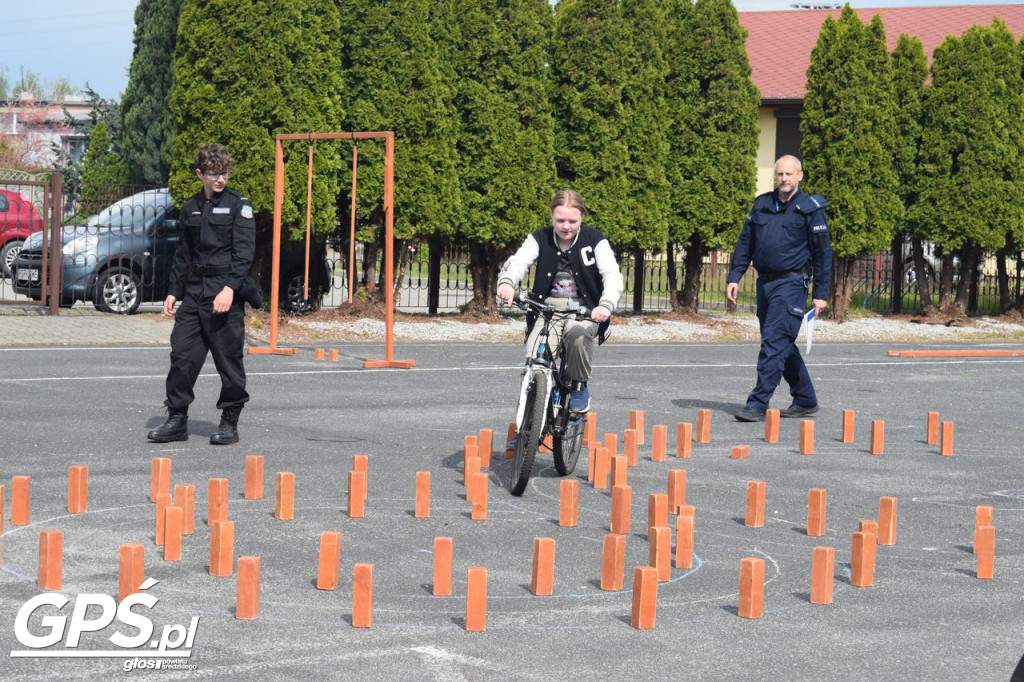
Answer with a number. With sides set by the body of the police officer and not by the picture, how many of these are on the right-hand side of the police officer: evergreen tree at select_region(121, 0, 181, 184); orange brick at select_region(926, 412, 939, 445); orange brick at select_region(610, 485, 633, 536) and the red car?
2

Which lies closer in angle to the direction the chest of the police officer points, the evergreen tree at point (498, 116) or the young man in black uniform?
the young man in black uniform

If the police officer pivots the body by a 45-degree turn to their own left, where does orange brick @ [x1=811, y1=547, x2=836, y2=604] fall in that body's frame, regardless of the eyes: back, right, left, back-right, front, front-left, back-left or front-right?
front

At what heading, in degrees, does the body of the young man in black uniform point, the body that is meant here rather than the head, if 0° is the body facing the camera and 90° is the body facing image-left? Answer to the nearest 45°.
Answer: approximately 45°

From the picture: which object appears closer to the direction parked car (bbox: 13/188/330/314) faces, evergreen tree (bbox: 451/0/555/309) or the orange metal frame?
the orange metal frame

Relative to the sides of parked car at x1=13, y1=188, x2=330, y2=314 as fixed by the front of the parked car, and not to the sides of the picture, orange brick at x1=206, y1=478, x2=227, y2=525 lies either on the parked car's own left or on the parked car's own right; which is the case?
on the parked car's own left

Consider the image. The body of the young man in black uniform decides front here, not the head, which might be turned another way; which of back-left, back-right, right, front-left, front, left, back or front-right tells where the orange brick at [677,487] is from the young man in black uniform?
left

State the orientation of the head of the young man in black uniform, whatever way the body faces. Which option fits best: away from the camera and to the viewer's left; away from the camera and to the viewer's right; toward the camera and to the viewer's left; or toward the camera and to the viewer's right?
toward the camera and to the viewer's right

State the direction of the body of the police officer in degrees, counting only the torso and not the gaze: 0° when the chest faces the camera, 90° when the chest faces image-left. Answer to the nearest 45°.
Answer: approximately 45°
